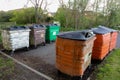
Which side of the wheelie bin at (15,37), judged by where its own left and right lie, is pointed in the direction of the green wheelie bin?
left

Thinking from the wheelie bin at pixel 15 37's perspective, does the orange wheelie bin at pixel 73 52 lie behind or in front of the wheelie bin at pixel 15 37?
in front

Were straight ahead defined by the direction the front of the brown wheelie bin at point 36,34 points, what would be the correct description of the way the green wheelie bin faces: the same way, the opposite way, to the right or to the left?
the same way

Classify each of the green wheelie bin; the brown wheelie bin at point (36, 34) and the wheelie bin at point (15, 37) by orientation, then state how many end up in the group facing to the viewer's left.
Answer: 0

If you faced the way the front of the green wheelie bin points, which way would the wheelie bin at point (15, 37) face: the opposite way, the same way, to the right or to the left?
the same way

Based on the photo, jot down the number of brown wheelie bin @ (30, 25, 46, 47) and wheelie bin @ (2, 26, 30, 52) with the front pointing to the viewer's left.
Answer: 0

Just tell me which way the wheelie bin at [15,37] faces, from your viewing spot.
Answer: facing the viewer and to the right of the viewer

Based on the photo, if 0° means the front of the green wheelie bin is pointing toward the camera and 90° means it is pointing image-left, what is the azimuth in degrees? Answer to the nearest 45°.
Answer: approximately 315°

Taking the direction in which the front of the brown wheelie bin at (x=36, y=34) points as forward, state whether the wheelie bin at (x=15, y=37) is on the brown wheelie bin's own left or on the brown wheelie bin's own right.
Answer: on the brown wheelie bin's own right

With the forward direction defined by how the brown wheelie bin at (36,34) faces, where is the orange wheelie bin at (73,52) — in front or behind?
in front

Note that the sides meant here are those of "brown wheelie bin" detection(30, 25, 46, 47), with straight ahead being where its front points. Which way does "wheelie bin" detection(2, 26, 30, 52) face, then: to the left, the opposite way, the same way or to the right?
the same way

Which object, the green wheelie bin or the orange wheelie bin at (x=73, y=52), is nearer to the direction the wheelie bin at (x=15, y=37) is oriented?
the orange wheelie bin

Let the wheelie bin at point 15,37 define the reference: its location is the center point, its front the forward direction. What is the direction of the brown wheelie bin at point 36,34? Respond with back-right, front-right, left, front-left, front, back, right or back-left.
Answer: left

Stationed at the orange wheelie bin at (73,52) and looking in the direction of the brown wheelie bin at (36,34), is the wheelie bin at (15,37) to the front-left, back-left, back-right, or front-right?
front-left

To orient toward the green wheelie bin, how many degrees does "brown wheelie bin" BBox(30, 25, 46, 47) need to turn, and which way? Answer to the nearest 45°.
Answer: approximately 90° to its left

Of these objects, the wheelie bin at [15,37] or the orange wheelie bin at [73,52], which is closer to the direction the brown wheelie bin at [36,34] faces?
the orange wheelie bin
